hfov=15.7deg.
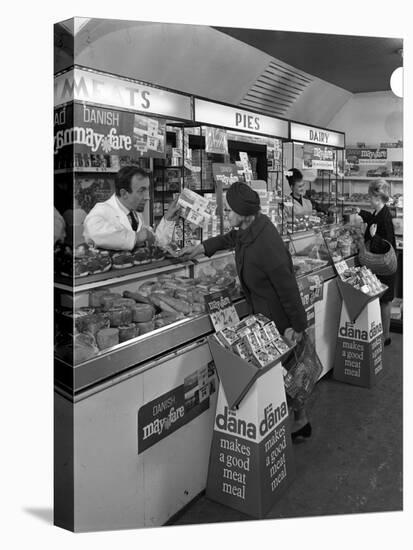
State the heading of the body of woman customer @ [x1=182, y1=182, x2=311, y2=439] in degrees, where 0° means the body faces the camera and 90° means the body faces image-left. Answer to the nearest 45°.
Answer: approximately 90°

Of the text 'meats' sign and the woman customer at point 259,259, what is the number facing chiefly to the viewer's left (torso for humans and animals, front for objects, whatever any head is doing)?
1

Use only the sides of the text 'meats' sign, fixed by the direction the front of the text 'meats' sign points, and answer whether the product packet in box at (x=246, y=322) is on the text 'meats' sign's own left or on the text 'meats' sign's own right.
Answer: on the text 'meats' sign's own left

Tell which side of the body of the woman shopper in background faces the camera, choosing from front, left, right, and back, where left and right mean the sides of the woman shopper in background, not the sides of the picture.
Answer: left
